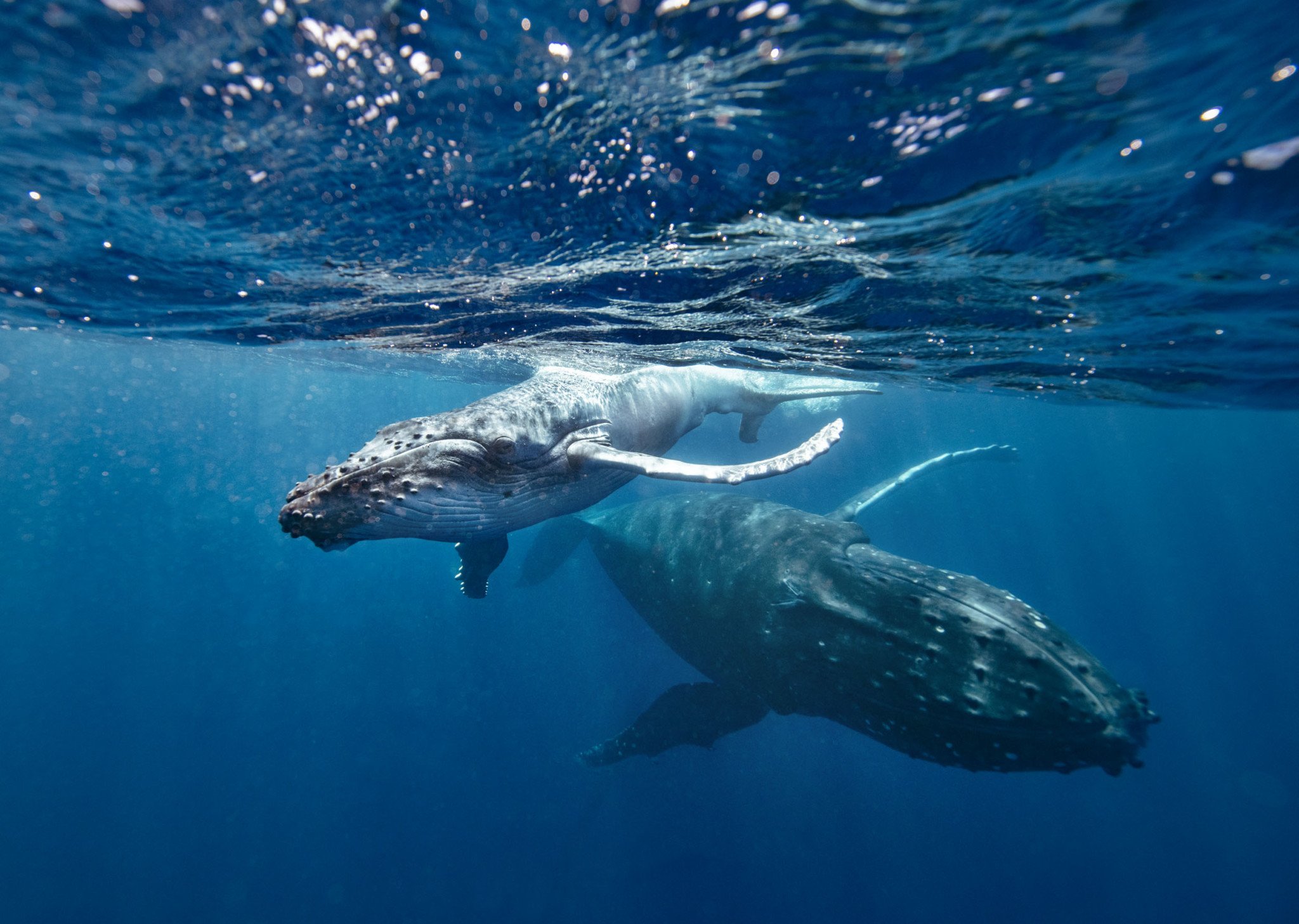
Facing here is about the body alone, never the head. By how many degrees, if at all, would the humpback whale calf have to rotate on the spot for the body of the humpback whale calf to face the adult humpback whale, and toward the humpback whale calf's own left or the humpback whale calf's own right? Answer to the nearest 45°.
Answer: approximately 135° to the humpback whale calf's own left

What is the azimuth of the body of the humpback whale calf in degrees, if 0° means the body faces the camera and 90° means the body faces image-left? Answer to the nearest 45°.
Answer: approximately 45°
